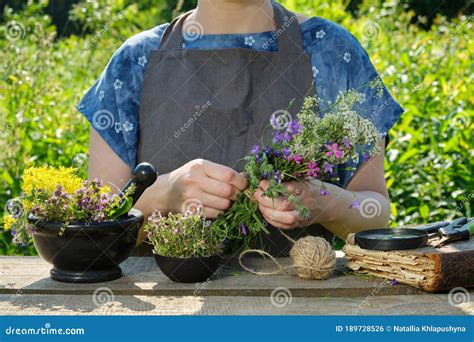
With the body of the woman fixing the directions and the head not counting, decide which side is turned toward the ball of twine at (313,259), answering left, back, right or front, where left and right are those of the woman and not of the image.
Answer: front

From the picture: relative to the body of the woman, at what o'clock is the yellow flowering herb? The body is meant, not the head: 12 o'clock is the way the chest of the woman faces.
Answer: The yellow flowering herb is roughly at 1 o'clock from the woman.

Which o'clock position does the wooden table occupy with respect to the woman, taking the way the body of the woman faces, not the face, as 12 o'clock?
The wooden table is roughly at 12 o'clock from the woman.

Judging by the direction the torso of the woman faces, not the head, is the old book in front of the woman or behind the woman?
in front

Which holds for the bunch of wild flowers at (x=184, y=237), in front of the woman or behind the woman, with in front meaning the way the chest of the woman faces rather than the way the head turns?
in front

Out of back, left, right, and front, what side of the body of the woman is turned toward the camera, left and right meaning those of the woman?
front

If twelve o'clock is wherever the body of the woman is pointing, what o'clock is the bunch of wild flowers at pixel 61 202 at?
The bunch of wild flowers is roughly at 1 o'clock from the woman.
